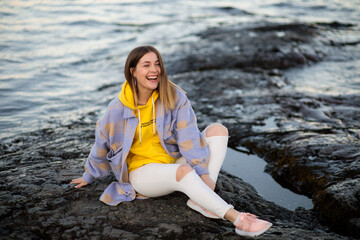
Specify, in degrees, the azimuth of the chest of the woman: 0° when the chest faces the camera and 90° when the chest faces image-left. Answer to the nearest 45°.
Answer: approximately 315°
